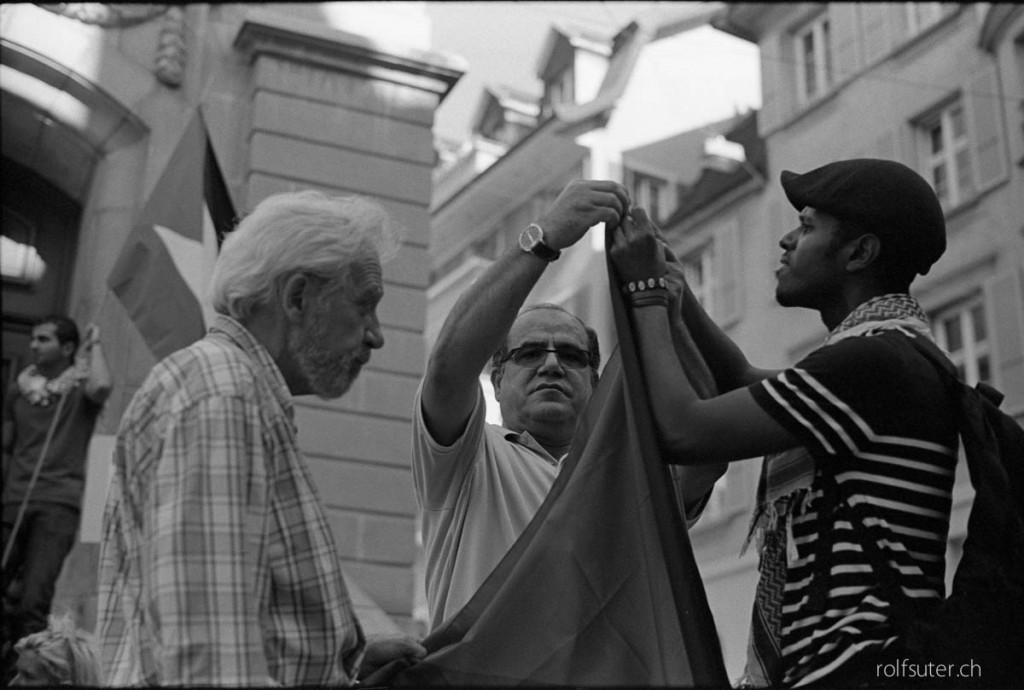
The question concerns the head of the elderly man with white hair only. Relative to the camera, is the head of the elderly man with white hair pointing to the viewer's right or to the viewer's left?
to the viewer's right

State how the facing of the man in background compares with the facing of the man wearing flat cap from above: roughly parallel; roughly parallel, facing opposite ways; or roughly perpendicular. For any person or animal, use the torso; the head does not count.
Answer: roughly perpendicular

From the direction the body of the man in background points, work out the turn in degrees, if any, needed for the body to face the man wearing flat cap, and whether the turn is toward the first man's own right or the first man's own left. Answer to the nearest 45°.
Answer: approximately 45° to the first man's own left

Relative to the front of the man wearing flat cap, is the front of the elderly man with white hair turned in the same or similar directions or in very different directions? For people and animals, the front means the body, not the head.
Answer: very different directions

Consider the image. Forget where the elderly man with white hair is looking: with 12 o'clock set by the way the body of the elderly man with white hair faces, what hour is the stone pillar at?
The stone pillar is roughly at 9 o'clock from the elderly man with white hair.

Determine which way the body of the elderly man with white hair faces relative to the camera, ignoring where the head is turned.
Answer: to the viewer's right

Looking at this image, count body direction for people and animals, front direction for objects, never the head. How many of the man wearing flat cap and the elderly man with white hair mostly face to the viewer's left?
1

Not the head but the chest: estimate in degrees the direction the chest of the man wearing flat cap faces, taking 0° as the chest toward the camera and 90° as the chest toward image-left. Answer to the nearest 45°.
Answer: approximately 90°

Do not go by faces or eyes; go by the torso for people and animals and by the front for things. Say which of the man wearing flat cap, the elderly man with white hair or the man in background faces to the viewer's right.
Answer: the elderly man with white hair
